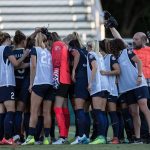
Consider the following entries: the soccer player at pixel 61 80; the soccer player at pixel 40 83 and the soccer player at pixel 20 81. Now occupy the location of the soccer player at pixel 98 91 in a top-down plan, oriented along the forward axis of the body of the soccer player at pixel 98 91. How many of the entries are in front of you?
3

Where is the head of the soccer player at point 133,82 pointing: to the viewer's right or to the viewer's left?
to the viewer's left

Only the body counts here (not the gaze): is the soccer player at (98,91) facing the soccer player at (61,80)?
yes
